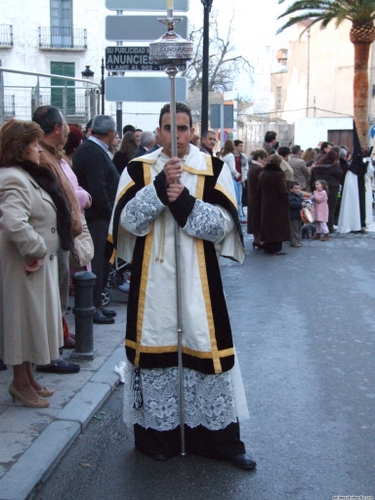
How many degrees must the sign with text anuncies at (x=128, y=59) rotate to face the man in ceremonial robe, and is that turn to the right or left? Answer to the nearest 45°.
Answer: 0° — it already faces them

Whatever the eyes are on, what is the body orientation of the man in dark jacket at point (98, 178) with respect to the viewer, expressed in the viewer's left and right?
facing to the right of the viewer

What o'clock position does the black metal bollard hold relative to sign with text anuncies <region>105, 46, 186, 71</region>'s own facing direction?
The black metal bollard is roughly at 12 o'clock from the sign with text anuncies.

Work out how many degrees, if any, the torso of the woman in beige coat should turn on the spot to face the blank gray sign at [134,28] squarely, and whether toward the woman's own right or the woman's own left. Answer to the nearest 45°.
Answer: approximately 90° to the woman's own left

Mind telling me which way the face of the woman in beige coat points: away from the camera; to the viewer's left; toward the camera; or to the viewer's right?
to the viewer's right

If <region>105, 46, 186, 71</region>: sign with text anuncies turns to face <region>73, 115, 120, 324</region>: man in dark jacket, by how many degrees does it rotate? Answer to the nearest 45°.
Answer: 0° — it already faces them

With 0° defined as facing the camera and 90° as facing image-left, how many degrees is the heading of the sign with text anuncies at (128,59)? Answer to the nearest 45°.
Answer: approximately 0°
